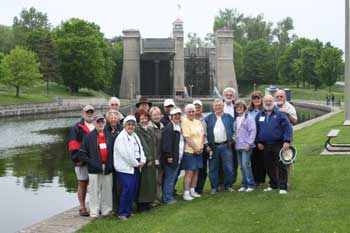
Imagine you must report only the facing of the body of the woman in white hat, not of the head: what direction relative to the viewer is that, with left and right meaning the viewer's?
facing the viewer and to the right of the viewer

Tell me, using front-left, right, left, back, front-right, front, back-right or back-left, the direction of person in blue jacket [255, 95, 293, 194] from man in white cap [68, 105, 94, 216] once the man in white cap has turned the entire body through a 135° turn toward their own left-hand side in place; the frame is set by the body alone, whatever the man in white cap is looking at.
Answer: right

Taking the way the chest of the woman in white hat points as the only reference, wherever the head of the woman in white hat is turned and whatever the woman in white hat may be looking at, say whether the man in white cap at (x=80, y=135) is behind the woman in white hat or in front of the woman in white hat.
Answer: behind

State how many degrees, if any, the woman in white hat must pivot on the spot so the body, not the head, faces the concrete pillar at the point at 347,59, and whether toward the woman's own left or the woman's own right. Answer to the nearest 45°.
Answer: approximately 90° to the woman's own left

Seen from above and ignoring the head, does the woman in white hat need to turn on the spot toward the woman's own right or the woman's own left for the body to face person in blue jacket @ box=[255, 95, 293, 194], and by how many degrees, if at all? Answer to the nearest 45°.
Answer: approximately 45° to the woman's own left

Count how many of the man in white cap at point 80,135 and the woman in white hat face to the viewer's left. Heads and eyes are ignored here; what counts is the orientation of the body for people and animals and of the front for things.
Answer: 0

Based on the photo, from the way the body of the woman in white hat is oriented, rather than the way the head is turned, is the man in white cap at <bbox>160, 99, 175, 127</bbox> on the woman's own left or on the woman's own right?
on the woman's own left

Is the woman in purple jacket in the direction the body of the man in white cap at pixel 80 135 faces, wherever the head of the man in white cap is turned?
no

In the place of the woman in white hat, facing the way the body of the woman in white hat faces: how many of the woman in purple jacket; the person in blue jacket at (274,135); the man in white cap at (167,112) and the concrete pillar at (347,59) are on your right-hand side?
0

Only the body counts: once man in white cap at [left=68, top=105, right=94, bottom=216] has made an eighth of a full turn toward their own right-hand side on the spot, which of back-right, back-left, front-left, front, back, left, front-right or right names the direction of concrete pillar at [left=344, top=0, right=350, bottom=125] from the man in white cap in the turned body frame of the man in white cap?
back-left

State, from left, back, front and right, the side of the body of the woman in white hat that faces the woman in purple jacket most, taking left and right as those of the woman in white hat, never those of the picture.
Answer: left

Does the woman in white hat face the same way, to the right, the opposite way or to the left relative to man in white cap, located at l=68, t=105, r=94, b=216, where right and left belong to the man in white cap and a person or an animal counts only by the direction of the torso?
the same way

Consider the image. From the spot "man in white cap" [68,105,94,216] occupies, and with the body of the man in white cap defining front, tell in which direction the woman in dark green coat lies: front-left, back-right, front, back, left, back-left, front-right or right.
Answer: front-left
